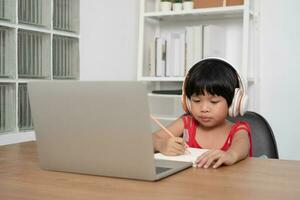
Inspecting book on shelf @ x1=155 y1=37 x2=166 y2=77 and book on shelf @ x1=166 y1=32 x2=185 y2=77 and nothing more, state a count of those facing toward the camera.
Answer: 2

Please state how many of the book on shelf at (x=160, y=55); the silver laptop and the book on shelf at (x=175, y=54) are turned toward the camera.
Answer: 2

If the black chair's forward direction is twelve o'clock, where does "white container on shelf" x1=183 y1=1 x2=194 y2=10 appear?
The white container on shelf is roughly at 4 o'clock from the black chair.

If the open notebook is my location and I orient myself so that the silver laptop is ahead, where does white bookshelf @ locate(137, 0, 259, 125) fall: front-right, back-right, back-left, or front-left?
back-right

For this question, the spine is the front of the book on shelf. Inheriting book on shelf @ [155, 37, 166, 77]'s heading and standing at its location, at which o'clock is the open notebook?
The open notebook is roughly at 12 o'clock from the book on shelf.

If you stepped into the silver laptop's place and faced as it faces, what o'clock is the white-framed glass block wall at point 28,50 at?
The white-framed glass block wall is roughly at 10 o'clock from the silver laptop.

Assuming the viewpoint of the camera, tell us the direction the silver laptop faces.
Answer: facing away from the viewer and to the right of the viewer

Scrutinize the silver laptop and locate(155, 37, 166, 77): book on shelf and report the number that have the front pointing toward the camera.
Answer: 1

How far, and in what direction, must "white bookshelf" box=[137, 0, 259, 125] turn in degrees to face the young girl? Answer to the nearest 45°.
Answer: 0° — it already faces them
